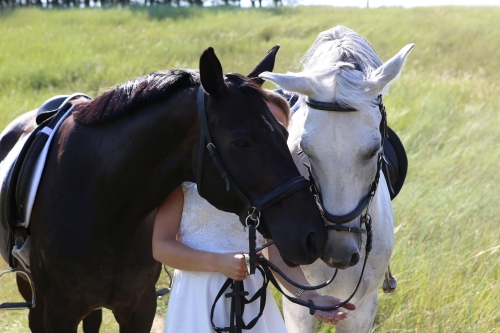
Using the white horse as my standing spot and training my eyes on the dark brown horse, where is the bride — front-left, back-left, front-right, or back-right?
front-left

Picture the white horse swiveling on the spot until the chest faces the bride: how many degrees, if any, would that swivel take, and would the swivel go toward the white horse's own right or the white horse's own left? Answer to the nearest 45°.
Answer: approximately 90° to the white horse's own right

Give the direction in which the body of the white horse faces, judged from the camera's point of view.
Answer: toward the camera

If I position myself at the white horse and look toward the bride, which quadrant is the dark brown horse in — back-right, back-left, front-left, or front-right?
front-right

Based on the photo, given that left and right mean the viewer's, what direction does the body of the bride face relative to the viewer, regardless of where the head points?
facing the viewer and to the right of the viewer

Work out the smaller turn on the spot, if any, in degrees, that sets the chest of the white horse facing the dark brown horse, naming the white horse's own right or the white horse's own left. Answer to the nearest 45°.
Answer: approximately 90° to the white horse's own right
